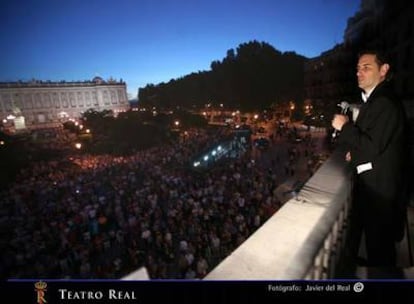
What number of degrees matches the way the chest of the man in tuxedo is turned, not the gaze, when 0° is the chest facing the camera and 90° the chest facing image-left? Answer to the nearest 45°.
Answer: approximately 90°
